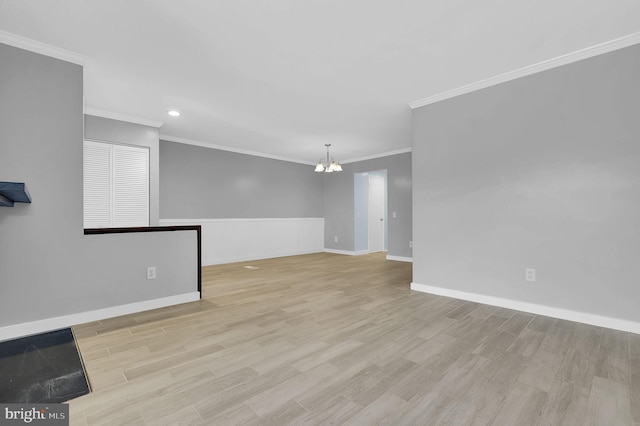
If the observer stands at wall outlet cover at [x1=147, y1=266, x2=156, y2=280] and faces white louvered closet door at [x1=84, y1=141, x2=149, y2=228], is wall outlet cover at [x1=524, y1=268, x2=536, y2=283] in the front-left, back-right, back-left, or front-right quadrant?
back-right

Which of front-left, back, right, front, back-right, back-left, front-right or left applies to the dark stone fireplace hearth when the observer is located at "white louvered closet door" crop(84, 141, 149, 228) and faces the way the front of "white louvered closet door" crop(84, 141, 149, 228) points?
front-right

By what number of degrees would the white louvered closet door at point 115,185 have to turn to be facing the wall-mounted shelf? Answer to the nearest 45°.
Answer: approximately 45° to its right

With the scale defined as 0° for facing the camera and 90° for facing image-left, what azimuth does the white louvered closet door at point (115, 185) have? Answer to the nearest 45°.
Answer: approximately 315°

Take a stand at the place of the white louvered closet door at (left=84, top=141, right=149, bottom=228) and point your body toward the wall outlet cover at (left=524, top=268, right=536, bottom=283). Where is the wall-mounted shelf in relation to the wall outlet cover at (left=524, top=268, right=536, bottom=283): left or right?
right

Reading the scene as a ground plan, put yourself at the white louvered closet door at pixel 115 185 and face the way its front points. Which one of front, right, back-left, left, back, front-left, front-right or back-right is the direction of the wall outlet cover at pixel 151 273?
front-right
